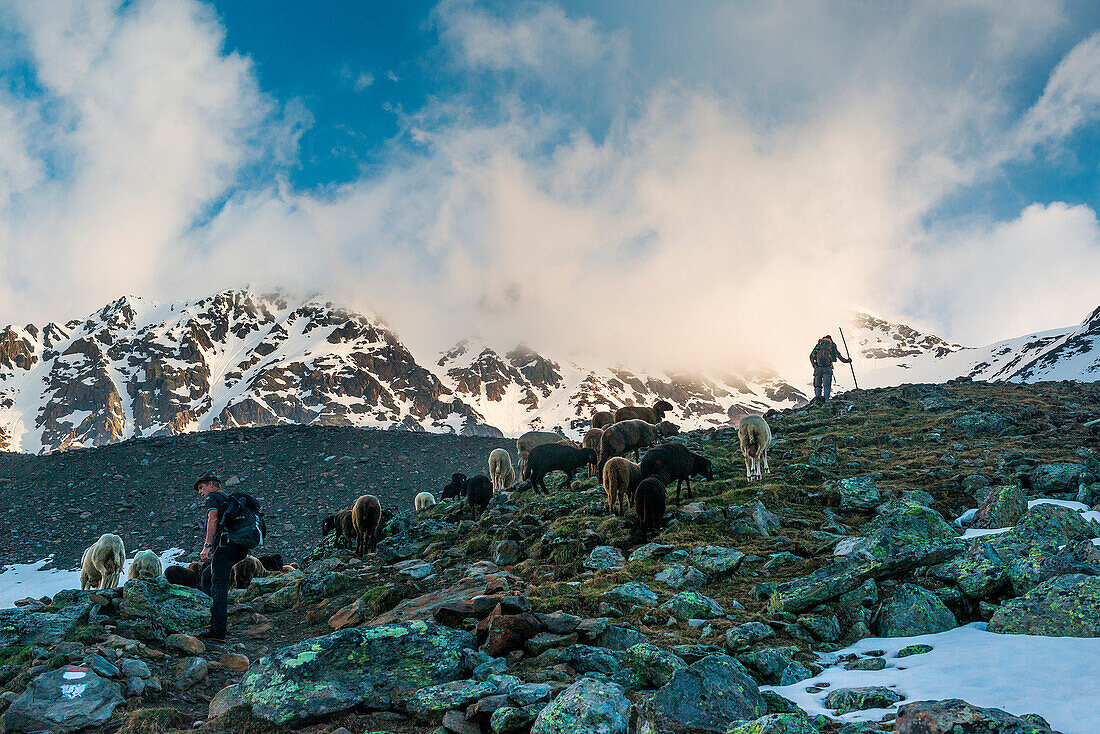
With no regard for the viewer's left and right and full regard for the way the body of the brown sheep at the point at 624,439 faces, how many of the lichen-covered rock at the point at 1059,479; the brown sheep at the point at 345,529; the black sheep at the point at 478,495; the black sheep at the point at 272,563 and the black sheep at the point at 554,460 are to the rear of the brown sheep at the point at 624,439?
4

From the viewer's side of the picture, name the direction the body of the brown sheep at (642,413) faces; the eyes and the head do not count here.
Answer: to the viewer's right

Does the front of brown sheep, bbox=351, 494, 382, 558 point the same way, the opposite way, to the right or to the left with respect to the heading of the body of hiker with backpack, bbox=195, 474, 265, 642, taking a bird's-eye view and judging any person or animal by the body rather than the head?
to the right

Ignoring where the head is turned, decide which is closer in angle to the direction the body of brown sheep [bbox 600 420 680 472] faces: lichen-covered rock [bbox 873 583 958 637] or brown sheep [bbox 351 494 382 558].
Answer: the lichen-covered rock

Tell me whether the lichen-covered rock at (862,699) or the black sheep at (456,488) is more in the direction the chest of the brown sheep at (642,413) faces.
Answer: the lichen-covered rock

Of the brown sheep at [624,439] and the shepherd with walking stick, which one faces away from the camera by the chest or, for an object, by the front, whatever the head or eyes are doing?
the shepherd with walking stick

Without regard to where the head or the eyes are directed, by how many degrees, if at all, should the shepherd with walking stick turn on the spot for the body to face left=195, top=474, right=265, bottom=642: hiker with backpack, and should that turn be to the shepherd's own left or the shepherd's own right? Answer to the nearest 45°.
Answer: approximately 180°

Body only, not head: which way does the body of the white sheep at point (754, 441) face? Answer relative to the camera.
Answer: away from the camera

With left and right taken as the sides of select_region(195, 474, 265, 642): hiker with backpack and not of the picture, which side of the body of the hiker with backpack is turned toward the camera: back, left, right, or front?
left

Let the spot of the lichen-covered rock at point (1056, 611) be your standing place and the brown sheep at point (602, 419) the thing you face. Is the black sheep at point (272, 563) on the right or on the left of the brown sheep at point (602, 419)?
left

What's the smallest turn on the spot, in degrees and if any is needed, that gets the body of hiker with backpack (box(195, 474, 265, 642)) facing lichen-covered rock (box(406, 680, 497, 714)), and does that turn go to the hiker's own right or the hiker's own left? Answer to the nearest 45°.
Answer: approximately 90° to the hiker's own left

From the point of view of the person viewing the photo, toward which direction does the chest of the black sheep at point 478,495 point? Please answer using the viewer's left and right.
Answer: facing away from the viewer

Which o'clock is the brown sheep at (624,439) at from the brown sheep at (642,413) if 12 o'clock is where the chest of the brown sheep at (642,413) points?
the brown sheep at (624,439) is roughly at 3 o'clock from the brown sheep at (642,413).

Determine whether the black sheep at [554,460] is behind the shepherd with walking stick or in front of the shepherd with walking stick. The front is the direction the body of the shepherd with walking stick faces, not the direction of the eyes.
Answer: behind
